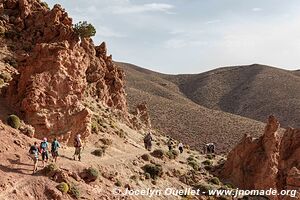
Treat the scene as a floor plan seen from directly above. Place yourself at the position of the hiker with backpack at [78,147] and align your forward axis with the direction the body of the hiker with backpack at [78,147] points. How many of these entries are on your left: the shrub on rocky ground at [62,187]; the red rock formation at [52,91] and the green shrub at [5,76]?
2

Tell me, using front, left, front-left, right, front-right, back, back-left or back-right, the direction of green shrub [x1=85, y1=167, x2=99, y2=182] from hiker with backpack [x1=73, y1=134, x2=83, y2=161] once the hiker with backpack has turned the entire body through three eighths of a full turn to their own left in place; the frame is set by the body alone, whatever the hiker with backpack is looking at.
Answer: back-left

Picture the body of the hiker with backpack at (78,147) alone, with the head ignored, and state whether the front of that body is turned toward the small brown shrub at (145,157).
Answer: yes

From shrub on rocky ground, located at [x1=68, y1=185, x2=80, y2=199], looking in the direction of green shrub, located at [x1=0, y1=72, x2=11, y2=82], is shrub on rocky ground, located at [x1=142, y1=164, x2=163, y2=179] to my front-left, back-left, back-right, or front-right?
front-right

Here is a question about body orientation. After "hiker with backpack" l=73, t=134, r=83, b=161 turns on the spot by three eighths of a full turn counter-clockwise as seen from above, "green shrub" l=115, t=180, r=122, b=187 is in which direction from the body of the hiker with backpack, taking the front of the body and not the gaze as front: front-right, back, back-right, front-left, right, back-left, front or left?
back

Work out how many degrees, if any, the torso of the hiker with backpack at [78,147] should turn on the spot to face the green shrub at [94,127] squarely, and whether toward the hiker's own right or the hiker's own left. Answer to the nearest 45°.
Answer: approximately 45° to the hiker's own left

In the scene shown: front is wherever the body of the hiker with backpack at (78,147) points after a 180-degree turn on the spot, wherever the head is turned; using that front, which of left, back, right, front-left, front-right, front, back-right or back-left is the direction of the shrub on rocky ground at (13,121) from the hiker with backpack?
front-right

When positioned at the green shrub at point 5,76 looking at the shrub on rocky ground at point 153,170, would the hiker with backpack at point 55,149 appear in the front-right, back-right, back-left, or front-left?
front-right

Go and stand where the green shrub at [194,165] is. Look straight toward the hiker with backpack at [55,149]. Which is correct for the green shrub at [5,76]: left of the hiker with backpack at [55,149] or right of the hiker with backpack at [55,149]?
right

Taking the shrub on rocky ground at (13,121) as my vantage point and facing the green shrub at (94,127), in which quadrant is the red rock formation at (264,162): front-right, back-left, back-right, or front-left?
front-right

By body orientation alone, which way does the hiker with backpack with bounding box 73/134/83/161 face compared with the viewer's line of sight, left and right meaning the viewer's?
facing away from the viewer and to the right of the viewer

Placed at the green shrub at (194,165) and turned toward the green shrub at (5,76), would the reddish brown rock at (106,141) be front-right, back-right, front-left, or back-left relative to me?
front-left

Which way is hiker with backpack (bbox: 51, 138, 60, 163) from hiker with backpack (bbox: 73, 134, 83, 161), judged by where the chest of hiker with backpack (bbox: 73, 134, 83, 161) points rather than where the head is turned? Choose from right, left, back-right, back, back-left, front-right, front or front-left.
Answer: back

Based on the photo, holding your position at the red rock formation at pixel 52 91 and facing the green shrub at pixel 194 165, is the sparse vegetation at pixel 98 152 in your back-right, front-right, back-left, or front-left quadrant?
front-right

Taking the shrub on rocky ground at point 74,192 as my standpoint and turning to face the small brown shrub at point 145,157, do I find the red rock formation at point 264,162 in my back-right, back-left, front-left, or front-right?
front-right

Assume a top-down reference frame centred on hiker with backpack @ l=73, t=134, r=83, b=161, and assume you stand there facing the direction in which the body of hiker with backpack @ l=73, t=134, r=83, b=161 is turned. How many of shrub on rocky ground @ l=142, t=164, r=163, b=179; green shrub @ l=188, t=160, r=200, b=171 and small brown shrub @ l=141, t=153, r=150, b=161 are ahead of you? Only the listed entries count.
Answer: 3

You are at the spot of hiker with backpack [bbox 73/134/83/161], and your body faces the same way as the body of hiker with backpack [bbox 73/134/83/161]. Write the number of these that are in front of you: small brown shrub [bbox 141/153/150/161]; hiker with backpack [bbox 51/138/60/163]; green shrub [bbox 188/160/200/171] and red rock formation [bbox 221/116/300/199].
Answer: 3

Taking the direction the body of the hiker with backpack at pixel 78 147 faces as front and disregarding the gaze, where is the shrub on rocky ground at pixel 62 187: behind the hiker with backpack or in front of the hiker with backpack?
behind
